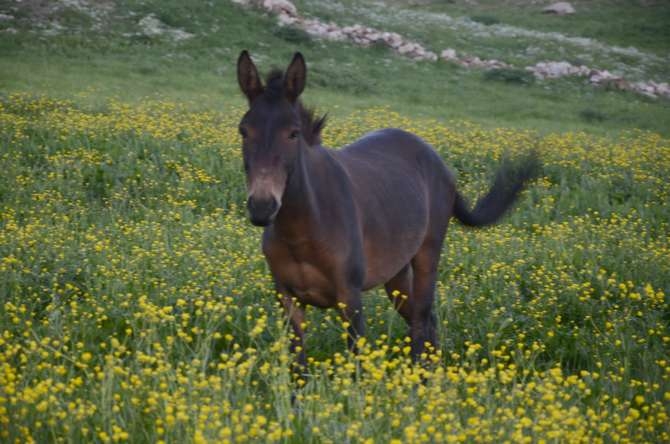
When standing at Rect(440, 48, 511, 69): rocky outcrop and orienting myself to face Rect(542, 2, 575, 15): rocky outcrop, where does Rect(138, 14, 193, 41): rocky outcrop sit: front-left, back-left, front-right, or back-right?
back-left

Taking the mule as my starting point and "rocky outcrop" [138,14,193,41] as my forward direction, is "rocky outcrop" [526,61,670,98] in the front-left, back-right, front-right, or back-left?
front-right

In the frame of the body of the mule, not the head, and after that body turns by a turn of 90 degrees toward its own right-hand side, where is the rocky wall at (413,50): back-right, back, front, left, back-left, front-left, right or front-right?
front-right

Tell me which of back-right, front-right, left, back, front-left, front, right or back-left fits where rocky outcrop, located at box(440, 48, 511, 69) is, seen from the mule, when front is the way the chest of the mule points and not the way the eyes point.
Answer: back-right

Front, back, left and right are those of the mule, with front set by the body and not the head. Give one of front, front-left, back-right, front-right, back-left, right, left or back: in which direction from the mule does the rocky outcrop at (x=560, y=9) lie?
back-right

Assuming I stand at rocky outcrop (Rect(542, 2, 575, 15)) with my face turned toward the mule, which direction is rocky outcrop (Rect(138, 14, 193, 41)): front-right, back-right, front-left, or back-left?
front-right

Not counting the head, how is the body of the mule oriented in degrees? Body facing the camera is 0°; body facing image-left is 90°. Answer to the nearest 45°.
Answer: approximately 45°

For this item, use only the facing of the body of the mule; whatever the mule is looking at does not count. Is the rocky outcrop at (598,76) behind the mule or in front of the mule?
behind

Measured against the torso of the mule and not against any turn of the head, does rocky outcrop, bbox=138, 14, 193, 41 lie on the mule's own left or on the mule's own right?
on the mule's own right
